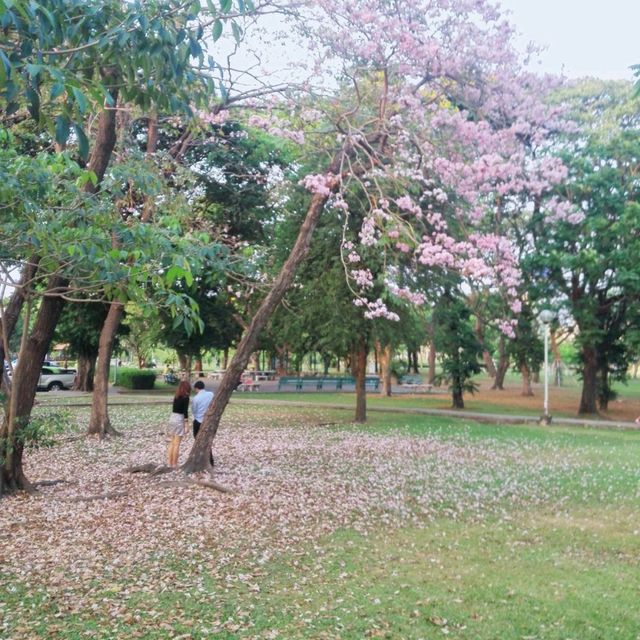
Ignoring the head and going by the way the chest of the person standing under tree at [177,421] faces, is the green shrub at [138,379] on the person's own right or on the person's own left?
on the person's own left

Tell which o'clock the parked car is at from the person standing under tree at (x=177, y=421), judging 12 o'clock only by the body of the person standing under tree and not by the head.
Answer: The parked car is roughly at 10 o'clock from the person standing under tree.

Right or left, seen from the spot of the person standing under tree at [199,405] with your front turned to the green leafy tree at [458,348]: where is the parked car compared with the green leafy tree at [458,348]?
left

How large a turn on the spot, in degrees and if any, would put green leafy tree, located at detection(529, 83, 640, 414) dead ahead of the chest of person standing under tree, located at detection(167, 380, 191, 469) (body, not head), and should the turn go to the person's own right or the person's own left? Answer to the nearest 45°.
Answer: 0° — they already face it

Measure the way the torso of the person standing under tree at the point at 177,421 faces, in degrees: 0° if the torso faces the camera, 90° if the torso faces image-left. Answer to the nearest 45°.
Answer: approximately 225°

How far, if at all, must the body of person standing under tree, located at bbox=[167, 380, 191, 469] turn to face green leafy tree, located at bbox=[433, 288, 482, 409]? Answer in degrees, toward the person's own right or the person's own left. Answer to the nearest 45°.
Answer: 0° — they already face it
